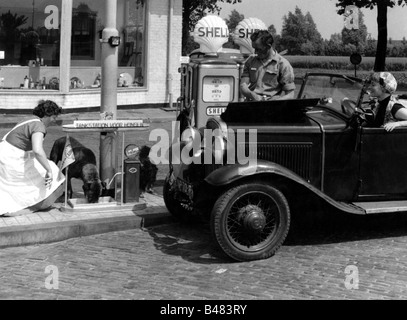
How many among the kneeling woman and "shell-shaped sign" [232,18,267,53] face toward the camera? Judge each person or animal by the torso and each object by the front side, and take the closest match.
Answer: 1

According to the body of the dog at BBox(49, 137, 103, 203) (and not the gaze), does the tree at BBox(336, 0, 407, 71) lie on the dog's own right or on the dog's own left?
on the dog's own left

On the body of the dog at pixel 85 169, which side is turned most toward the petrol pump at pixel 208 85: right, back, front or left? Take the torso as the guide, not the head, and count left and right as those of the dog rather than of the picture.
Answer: left

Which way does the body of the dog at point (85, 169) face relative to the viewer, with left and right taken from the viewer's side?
facing the viewer and to the right of the viewer

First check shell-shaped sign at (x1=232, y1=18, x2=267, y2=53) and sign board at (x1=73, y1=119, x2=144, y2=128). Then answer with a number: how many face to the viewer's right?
0

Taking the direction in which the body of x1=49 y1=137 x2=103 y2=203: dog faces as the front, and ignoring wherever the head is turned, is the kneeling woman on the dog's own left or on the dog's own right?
on the dog's own right

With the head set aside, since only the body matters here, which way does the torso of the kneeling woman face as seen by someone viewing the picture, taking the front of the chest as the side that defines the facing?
to the viewer's right

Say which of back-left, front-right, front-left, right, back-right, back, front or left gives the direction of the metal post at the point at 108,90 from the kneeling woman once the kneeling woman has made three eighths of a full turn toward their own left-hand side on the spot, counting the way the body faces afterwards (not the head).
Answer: right

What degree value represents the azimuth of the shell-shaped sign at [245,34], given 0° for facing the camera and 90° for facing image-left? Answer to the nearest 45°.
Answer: approximately 0°

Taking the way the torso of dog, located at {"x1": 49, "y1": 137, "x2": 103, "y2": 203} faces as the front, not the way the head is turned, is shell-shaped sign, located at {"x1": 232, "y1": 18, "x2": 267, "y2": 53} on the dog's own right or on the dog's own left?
on the dog's own left

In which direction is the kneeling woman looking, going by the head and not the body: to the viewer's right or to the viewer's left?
to the viewer's right
